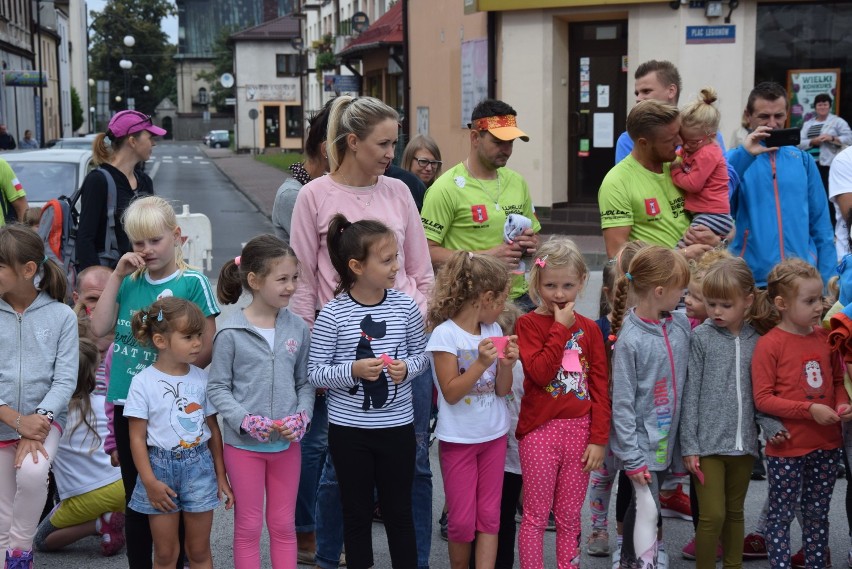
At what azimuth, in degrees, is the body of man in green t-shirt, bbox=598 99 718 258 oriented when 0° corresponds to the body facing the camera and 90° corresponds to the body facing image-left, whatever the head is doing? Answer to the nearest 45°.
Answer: approximately 315°

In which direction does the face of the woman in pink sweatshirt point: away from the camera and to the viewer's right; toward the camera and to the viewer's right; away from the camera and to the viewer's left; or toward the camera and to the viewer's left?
toward the camera and to the viewer's right

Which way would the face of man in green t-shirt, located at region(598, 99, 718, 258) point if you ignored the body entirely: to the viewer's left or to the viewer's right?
to the viewer's right

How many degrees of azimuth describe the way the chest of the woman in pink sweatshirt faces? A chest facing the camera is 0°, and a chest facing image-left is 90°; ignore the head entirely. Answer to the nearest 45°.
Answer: approximately 315°

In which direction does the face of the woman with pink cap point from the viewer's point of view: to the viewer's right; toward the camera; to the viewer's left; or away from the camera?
to the viewer's right

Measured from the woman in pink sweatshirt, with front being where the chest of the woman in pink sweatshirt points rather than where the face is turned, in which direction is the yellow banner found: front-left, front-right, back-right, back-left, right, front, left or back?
back-left

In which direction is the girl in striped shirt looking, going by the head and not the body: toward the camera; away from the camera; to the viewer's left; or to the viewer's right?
to the viewer's right

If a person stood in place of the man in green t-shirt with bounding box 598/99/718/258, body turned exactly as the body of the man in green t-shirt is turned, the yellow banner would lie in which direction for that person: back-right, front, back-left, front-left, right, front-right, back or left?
back-left

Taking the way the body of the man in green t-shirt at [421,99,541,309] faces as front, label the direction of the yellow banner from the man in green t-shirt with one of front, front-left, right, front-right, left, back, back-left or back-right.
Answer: back-left

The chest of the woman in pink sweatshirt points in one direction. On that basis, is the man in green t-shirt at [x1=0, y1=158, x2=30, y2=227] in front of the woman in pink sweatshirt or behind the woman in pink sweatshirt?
behind
